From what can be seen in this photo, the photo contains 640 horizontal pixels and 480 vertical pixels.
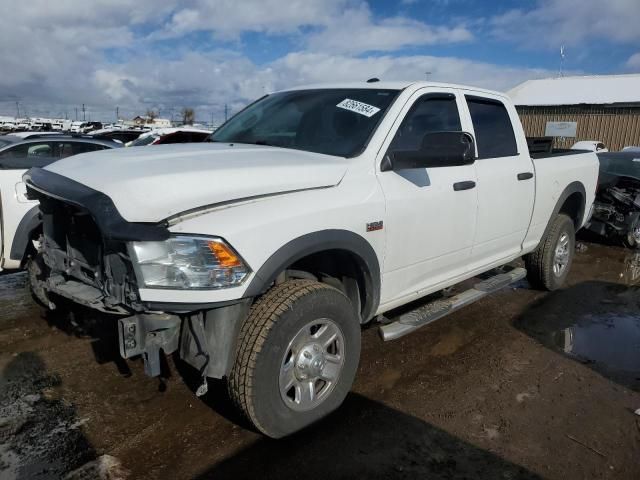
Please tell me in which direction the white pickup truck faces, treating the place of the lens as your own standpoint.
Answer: facing the viewer and to the left of the viewer

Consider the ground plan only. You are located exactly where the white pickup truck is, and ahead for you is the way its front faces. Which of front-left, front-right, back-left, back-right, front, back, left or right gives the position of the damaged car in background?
back

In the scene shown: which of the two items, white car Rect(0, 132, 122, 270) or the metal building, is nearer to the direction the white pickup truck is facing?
the white car

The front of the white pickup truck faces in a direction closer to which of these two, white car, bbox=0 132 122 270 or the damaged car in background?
the white car

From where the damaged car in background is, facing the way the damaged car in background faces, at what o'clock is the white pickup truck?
The white pickup truck is roughly at 11 o'clock from the damaged car in background.
